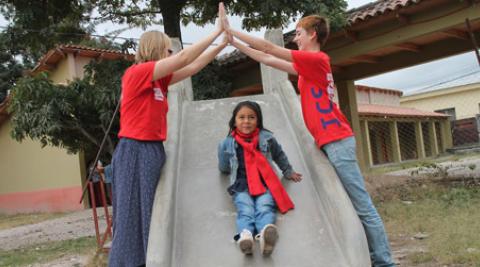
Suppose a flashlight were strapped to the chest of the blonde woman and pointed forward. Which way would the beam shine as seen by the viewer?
to the viewer's right

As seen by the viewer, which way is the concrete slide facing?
toward the camera

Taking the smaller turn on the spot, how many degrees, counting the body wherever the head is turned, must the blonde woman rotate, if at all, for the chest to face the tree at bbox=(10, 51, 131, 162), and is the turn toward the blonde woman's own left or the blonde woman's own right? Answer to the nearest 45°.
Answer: approximately 90° to the blonde woman's own left

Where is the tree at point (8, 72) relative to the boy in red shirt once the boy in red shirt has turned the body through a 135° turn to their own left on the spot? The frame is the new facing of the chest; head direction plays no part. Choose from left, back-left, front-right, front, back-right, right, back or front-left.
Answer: back

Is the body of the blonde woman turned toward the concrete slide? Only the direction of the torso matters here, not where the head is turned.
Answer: yes

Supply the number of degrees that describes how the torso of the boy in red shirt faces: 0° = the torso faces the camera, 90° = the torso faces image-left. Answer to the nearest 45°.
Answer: approximately 90°

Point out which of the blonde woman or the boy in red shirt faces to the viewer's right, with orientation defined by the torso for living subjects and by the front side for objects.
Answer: the blonde woman

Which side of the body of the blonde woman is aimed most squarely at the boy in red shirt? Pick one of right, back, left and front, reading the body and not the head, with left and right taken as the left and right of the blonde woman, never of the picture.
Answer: front

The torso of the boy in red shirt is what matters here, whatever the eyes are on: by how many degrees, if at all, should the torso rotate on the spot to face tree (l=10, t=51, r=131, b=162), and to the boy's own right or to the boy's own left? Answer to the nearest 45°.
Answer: approximately 45° to the boy's own right

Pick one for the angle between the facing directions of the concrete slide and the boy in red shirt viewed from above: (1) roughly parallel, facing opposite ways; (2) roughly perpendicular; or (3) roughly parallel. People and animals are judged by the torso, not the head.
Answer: roughly perpendicular

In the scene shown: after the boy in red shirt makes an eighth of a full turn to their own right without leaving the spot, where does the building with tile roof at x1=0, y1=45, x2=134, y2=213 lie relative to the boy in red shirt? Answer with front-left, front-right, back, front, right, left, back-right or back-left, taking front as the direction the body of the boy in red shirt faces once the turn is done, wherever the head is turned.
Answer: front

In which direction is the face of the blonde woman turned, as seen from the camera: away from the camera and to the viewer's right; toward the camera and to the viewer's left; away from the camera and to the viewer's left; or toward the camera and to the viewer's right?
away from the camera and to the viewer's right

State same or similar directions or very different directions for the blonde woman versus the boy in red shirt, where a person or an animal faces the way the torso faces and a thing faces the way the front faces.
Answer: very different directions
